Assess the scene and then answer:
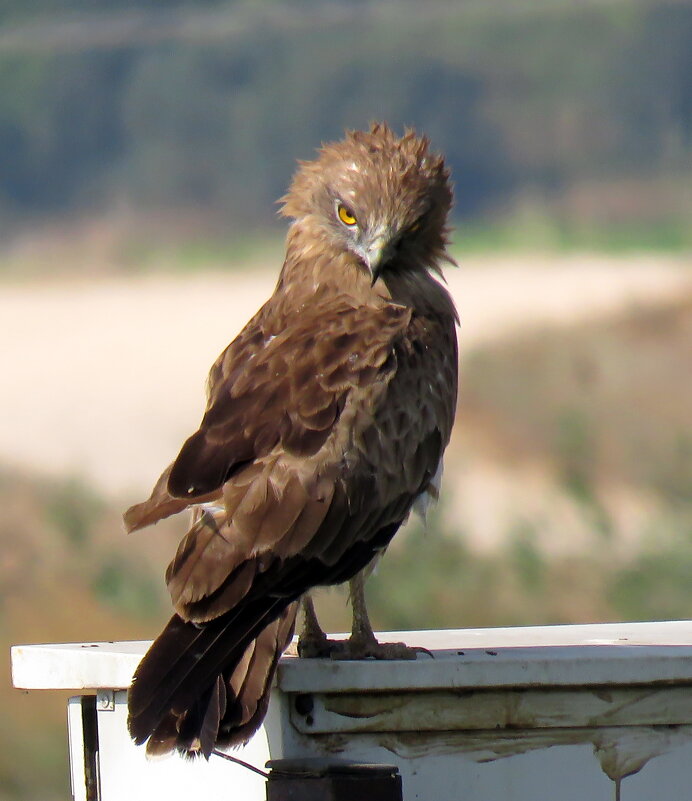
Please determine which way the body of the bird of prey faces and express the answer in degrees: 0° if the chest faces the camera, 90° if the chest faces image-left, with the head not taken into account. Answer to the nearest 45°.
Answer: approximately 225°
